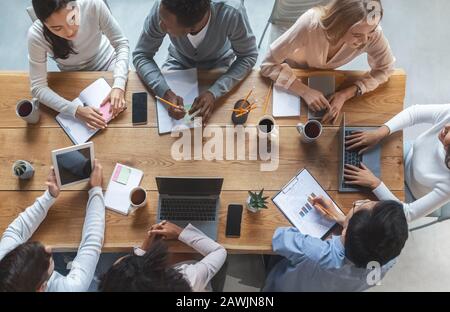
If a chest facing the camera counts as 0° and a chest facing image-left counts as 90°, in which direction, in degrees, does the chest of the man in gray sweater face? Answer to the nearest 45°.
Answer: approximately 0°

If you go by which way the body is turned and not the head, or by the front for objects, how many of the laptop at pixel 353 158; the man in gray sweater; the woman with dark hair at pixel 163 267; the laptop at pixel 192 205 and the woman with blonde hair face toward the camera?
3

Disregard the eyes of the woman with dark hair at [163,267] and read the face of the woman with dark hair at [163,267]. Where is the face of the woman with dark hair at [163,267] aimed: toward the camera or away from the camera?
away from the camera

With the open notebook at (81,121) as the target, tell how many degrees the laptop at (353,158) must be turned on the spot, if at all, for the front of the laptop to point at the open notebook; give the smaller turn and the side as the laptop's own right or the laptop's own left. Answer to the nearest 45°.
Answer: approximately 180°

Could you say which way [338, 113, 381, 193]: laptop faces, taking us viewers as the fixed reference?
facing to the right of the viewer

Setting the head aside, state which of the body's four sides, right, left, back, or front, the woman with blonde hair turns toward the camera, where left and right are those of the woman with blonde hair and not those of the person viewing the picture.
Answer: front

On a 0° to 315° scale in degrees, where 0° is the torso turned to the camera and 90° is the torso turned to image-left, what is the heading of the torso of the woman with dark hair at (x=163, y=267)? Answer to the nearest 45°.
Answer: approximately 180°

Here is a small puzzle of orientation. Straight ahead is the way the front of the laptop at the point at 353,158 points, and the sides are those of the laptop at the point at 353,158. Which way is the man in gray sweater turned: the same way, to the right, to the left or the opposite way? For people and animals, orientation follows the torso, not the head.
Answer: to the right

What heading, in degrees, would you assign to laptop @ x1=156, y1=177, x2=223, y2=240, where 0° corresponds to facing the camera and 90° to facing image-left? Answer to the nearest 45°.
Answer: approximately 0°

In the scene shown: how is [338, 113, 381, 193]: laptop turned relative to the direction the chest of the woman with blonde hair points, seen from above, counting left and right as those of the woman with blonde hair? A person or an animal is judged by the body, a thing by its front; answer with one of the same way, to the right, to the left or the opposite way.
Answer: to the left

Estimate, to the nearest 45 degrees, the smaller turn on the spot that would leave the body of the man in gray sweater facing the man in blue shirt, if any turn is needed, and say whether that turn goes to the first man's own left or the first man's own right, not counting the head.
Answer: approximately 45° to the first man's own left

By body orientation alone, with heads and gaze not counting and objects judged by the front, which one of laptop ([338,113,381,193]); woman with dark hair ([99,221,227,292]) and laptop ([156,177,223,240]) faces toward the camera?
laptop ([156,177,223,240])
